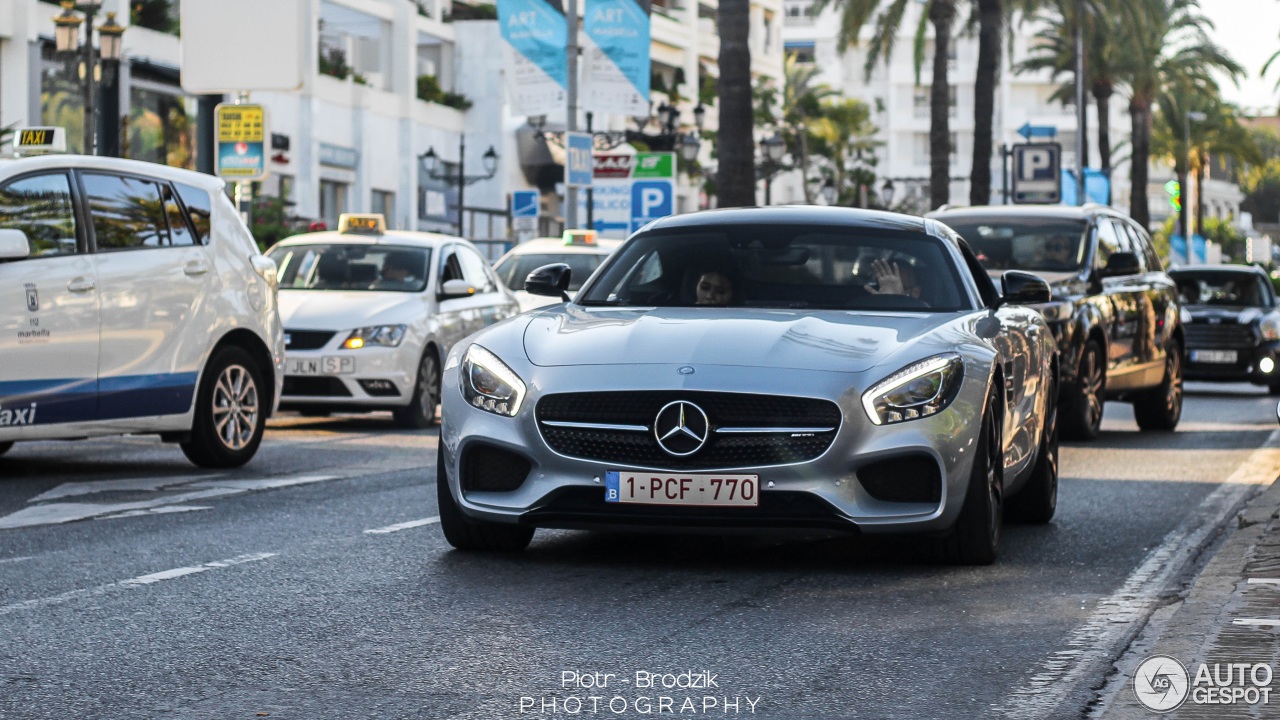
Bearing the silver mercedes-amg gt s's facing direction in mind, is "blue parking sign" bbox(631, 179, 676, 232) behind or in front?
behind

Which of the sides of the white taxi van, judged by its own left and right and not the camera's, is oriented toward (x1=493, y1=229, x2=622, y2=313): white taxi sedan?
back

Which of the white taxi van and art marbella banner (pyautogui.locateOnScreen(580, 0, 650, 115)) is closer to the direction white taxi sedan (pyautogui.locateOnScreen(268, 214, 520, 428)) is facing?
the white taxi van

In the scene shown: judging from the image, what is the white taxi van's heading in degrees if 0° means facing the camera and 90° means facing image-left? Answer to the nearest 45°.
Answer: approximately 45°

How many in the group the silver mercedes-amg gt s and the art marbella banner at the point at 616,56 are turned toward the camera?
2

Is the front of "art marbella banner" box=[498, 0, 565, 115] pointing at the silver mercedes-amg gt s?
yes

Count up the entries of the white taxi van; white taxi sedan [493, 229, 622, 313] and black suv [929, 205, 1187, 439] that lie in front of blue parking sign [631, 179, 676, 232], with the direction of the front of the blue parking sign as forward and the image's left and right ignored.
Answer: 3

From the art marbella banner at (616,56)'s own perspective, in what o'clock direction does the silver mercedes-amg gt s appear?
The silver mercedes-amg gt s is roughly at 12 o'clock from the art marbella banner.

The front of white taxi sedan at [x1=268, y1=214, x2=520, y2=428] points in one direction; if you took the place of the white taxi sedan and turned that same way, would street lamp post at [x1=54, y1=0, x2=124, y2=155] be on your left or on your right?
on your right
